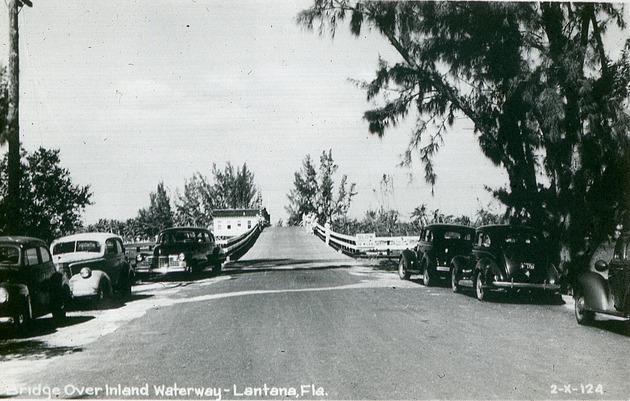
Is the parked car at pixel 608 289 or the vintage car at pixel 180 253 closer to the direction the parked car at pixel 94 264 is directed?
the parked car

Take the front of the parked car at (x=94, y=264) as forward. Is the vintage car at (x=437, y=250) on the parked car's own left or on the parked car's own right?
on the parked car's own left

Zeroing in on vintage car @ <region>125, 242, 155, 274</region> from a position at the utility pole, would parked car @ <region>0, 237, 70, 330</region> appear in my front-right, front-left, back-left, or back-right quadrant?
back-right

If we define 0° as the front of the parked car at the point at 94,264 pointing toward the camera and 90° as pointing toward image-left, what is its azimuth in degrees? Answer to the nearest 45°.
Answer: approximately 45°

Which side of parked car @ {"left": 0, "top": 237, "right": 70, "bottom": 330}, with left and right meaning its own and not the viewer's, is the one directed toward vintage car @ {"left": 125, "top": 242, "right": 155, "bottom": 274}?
back

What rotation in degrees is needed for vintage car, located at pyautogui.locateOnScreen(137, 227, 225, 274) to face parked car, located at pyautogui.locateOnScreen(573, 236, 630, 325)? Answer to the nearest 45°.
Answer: approximately 90° to its left
